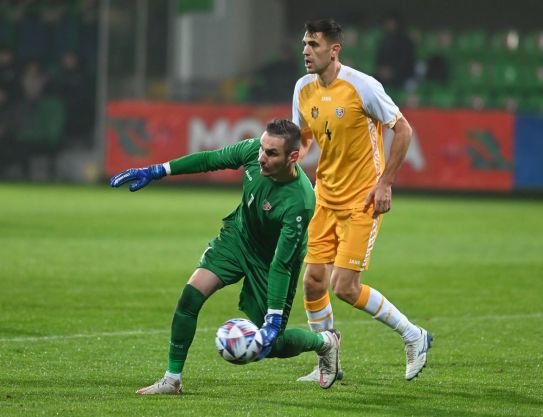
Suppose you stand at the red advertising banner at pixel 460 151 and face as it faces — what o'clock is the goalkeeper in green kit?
The goalkeeper in green kit is roughly at 12 o'clock from the red advertising banner.

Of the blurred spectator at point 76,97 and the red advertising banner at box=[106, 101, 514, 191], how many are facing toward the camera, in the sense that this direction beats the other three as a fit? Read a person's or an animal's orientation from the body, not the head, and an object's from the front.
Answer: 2

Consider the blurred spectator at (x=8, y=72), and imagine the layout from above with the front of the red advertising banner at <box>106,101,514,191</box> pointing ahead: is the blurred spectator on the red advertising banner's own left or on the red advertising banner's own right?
on the red advertising banner's own right

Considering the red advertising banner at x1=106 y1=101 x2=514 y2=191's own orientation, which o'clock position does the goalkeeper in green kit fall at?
The goalkeeper in green kit is roughly at 12 o'clock from the red advertising banner.

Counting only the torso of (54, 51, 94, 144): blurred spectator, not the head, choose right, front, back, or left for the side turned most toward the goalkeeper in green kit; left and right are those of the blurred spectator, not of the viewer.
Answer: front

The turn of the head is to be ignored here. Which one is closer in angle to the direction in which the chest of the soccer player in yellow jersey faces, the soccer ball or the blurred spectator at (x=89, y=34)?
the soccer ball

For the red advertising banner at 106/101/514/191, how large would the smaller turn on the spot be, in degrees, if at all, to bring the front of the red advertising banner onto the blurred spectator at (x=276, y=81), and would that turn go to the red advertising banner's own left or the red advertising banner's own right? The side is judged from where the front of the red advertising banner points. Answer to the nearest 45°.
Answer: approximately 135° to the red advertising banner's own right

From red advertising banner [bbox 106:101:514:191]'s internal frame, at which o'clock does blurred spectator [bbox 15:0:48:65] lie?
The blurred spectator is roughly at 4 o'clock from the red advertising banner.

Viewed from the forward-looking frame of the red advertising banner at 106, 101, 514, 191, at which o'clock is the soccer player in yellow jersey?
The soccer player in yellow jersey is roughly at 12 o'clock from the red advertising banner.

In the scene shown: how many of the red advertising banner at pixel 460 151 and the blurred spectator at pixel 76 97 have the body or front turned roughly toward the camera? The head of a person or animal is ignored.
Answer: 2
